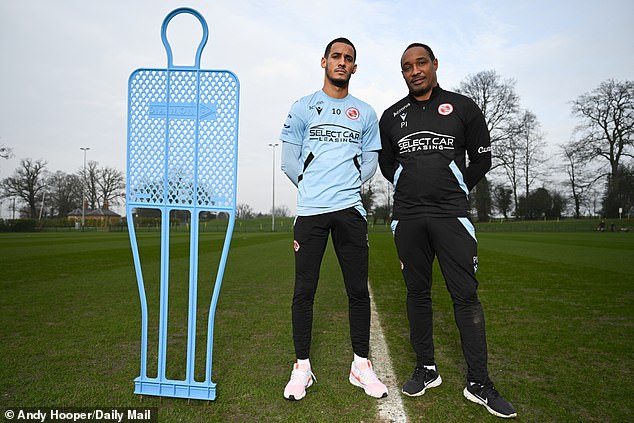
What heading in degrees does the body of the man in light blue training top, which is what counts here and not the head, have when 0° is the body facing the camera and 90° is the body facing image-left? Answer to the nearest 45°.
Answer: approximately 0°
